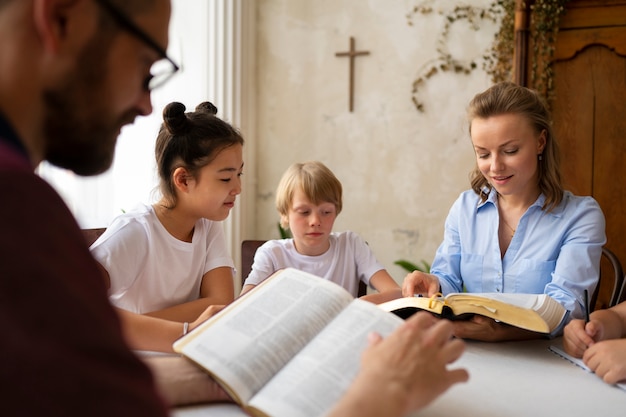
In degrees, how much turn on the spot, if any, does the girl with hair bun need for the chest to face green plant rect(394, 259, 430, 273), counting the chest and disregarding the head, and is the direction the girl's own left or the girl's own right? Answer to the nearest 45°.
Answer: approximately 90° to the girl's own left

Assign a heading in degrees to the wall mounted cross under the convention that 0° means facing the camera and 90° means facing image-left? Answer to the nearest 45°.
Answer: approximately 0°

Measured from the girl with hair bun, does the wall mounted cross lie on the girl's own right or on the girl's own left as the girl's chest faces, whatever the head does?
on the girl's own left

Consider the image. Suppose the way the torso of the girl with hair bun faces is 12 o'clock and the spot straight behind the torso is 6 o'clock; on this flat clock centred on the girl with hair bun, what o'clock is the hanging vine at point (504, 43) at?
The hanging vine is roughly at 9 o'clock from the girl with hair bun.

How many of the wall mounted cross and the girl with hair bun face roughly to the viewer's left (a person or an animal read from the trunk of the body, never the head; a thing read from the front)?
0

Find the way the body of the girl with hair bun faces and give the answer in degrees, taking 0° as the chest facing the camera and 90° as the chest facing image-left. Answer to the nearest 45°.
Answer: approximately 315°

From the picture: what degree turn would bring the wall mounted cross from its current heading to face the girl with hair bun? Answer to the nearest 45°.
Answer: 0° — it already faces them
